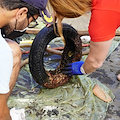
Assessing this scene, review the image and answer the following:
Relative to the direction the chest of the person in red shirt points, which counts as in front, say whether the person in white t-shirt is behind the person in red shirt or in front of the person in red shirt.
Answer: in front

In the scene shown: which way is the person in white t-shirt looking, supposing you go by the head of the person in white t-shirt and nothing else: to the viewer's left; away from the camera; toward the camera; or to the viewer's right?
to the viewer's right

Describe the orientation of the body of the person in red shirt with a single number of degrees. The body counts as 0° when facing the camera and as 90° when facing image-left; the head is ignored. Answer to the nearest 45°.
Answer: approximately 90°
